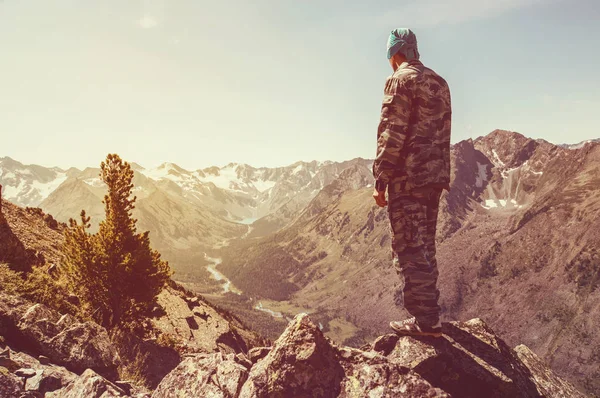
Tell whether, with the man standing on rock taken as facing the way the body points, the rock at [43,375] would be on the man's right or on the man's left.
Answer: on the man's left

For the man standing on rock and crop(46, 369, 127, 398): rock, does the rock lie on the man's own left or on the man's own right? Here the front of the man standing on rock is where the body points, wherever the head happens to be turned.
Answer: on the man's own left

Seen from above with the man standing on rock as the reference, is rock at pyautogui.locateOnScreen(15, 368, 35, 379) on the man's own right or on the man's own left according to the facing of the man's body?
on the man's own left

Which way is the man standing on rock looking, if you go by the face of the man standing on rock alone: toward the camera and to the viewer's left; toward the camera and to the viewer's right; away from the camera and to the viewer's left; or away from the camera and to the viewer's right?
away from the camera and to the viewer's left

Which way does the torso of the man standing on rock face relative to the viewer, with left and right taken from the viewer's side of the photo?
facing away from the viewer and to the left of the viewer

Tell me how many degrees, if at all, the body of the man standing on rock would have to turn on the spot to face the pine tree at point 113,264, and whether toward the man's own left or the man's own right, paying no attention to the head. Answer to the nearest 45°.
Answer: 0° — they already face it

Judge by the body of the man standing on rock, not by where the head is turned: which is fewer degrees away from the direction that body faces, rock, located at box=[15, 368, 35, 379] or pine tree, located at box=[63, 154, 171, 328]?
the pine tree

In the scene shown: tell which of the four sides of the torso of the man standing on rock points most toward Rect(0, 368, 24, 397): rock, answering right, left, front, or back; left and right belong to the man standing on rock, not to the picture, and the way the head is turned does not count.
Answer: left
